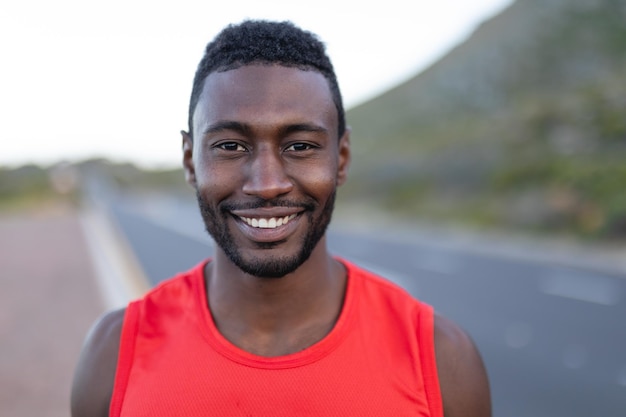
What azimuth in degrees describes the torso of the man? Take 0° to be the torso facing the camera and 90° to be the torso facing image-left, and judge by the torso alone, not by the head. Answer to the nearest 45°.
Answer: approximately 0°
